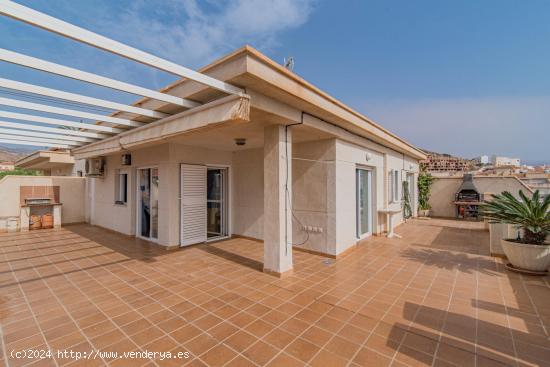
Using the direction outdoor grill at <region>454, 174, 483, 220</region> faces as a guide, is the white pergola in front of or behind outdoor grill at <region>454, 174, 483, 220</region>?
in front

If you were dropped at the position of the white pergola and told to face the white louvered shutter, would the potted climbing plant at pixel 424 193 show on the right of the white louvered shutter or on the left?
right

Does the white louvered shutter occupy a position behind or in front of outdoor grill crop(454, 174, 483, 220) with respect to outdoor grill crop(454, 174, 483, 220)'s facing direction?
in front

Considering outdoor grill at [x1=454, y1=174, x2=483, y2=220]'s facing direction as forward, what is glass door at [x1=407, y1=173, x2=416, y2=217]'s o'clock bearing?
The glass door is roughly at 2 o'clock from the outdoor grill.

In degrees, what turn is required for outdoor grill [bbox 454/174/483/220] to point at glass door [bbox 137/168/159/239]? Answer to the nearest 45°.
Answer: approximately 45° to its right

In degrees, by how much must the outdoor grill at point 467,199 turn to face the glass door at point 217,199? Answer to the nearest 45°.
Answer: approximately 45° to its right

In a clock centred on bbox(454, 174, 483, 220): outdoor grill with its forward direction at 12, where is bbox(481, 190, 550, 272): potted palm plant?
The potted palm plant is roughly at 12 o'clock from the outdoor grill.

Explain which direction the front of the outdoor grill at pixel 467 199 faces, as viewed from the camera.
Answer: facing the viewer

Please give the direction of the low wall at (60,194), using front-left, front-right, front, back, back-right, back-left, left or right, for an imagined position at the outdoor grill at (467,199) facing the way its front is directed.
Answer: front-right

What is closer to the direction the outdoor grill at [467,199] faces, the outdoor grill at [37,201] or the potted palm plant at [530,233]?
the potted palm plant

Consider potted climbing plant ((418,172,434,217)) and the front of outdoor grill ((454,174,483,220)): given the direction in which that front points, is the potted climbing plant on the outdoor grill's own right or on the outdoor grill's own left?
on the outdoor grill's own right

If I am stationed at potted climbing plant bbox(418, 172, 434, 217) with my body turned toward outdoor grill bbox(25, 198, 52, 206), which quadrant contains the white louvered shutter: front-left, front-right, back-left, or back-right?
front-left
